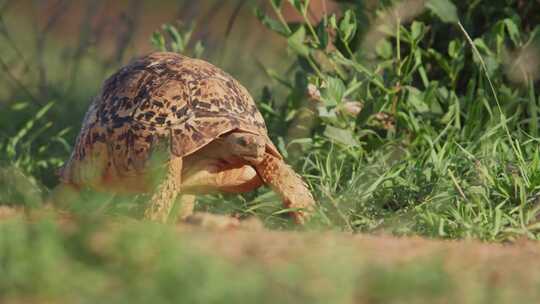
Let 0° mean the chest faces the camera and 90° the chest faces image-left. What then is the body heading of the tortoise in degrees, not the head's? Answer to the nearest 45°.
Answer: approximately 315°
